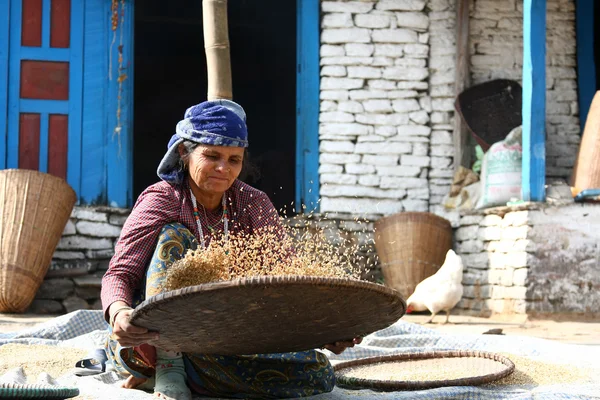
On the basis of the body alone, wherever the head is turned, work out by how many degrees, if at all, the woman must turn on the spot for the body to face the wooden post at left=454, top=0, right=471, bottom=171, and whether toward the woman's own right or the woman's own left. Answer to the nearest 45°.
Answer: approximately 90° to the woman's own left

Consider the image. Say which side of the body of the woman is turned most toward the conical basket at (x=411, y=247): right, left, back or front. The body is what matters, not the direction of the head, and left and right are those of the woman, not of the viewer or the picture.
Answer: left

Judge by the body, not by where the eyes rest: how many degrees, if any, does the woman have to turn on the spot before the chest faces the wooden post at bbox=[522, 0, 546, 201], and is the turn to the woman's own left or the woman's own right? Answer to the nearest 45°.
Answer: approximately 90° to the woman's own left

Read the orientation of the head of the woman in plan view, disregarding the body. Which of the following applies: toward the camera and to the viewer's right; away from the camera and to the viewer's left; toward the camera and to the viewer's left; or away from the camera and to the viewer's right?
toward the camera and to the viewer's right

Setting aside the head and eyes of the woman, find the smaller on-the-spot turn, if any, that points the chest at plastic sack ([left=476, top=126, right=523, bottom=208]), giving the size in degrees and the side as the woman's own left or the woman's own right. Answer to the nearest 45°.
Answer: approximately 90° to the woman's own left
